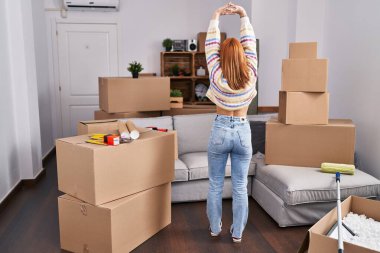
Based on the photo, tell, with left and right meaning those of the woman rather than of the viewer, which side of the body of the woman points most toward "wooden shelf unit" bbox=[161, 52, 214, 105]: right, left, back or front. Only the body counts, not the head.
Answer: front

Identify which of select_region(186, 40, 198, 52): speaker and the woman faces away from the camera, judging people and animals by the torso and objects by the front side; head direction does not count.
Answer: the woman

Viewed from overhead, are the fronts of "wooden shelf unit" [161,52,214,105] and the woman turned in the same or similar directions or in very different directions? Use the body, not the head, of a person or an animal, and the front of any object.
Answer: very different directions

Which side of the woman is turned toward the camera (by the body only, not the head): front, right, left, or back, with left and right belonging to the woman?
back

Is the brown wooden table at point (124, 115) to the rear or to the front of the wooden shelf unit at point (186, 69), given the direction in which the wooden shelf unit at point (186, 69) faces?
to the front

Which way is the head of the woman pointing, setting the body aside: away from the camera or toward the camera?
away from the camera

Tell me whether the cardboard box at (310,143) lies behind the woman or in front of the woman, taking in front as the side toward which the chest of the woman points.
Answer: in front

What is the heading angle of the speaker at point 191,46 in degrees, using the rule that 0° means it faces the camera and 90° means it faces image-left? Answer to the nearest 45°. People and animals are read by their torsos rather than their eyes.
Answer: approximately 0°

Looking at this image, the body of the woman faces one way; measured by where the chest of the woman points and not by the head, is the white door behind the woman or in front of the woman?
in front

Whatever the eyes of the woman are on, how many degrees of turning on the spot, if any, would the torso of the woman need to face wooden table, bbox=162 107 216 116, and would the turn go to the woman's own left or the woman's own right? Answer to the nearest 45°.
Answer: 0° — they already face it

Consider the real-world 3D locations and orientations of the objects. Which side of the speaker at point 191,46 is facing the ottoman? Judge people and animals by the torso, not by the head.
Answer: front

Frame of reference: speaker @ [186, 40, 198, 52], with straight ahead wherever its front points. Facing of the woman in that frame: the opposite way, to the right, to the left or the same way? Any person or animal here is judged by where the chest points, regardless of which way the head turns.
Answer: the opposite way
